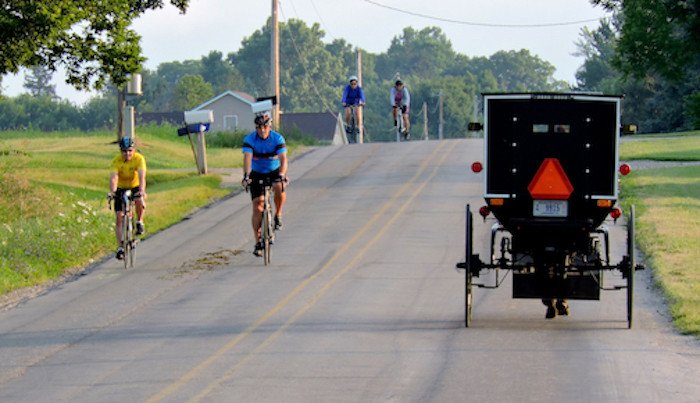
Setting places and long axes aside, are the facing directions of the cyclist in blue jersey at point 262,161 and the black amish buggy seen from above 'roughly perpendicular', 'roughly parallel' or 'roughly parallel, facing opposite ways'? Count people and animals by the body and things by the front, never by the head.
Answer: roughly parallel, facing opposite ways

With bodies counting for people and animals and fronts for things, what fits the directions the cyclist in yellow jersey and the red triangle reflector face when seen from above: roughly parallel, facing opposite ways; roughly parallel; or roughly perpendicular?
roughly parallel

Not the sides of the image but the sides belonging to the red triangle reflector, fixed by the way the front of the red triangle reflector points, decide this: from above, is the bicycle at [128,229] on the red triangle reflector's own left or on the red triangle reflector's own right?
on the red triangle reflector's own right

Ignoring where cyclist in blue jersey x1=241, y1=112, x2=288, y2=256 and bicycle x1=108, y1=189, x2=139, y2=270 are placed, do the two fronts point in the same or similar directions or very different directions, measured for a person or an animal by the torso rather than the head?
same or similar directions

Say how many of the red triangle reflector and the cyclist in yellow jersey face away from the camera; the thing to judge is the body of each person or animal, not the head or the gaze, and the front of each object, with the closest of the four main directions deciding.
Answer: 0

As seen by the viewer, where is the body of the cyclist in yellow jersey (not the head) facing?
toward the camera

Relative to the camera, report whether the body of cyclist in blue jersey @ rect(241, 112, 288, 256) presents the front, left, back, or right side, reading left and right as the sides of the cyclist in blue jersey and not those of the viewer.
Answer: front

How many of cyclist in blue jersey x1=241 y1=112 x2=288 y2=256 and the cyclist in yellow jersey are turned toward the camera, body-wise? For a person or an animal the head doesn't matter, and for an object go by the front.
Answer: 2

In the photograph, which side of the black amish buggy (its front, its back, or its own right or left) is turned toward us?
back

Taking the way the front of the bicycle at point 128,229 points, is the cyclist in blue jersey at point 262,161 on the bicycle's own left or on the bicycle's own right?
on the bicycle's own left

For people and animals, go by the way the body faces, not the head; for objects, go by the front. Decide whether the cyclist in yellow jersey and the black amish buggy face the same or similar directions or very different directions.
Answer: very different directions

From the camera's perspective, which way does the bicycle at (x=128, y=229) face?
toward the camera

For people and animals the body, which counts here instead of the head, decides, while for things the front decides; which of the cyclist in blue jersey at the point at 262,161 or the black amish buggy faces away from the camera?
the black amish buggy

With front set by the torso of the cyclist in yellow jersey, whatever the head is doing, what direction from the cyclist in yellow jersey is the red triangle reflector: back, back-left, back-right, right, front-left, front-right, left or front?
front-left

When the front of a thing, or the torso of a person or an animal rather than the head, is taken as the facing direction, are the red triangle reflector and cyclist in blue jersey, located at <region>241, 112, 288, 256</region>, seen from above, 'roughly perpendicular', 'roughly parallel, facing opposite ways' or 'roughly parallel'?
roughly parallel

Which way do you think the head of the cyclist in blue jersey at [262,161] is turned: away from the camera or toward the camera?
toward the camera
